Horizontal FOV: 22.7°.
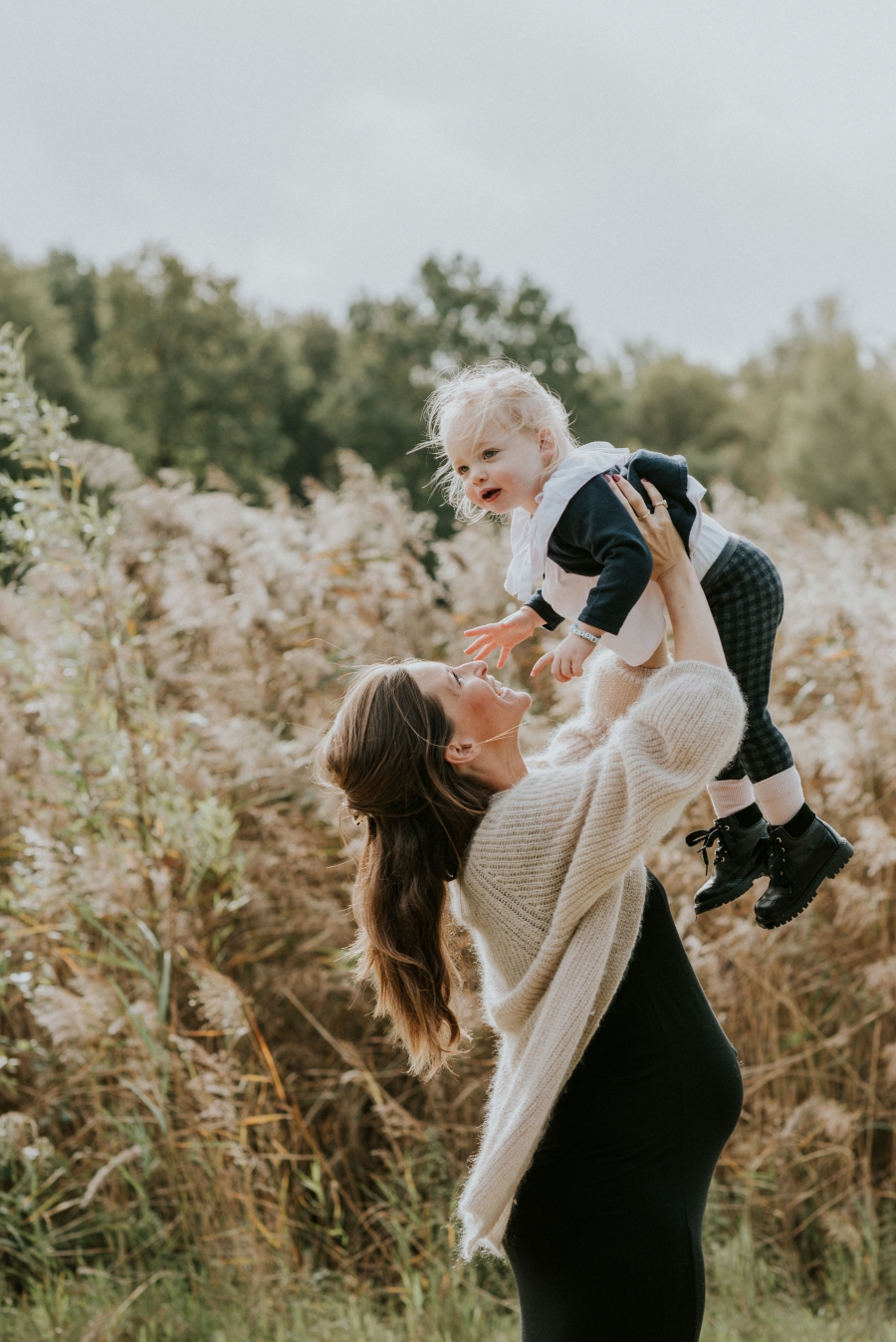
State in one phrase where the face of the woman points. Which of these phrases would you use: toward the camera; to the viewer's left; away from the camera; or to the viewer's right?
to the viewer's right

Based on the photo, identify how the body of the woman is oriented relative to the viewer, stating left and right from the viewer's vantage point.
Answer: facing to the right of the viewer
